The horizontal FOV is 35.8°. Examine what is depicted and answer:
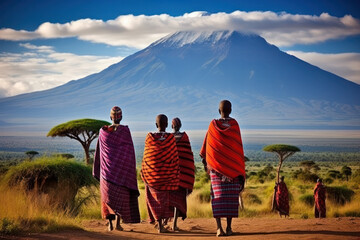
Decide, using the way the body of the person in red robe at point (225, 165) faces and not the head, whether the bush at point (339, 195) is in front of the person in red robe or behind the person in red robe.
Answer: in front

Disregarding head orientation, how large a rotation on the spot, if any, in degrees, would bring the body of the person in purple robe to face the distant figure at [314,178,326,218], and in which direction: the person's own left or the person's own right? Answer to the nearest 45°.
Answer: approximately 45° to the person's own right

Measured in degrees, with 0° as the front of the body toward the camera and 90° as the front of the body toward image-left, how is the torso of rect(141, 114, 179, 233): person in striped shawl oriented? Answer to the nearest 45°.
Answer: approximately 180°

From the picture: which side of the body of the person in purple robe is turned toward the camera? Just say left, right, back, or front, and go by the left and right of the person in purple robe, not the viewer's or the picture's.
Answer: back

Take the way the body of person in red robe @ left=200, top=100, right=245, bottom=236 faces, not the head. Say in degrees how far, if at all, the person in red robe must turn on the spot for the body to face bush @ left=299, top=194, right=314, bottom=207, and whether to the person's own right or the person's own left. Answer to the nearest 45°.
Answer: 0° — they already face it

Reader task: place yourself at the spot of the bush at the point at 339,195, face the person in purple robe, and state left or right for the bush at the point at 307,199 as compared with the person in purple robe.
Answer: right

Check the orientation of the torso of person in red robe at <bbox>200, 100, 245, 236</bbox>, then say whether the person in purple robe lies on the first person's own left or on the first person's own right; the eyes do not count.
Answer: on the first person's own left

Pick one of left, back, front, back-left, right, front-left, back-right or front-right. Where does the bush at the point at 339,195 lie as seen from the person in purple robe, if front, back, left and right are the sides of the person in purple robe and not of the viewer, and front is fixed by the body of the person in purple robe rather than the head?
front-right

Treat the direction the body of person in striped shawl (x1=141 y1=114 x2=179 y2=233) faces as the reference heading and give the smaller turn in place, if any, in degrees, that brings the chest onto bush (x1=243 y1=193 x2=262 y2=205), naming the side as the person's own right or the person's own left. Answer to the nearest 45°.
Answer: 0° — they already face it

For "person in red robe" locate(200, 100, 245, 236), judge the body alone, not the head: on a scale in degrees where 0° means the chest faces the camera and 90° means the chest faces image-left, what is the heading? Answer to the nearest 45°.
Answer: approximately 180°

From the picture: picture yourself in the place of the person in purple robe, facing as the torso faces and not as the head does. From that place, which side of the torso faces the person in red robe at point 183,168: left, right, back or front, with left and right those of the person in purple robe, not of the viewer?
right

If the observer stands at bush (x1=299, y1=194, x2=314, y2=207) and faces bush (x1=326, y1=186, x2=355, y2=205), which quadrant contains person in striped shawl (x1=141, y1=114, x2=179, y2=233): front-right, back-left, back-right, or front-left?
back-right

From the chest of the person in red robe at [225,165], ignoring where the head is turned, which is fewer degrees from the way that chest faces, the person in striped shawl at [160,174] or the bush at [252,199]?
the bush

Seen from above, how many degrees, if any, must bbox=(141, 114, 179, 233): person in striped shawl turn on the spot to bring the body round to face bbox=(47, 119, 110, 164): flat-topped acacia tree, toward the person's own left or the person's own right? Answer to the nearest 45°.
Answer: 0° — they already face it
